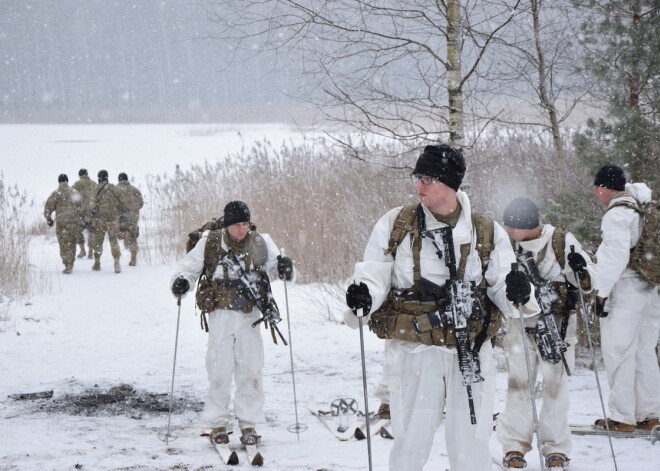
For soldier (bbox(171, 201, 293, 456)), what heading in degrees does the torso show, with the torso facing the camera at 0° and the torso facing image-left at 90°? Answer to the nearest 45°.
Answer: approximately 0°

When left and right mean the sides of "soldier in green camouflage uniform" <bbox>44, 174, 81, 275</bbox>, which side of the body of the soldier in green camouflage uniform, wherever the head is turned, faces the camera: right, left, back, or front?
back

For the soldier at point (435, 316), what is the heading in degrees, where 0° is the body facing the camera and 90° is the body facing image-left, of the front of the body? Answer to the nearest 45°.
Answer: approximately 0°

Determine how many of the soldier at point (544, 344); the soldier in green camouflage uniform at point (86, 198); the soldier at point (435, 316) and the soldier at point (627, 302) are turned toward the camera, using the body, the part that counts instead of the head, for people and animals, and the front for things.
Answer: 2

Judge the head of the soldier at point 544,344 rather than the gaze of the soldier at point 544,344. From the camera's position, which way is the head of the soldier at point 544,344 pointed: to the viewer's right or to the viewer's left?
to the viewer's left

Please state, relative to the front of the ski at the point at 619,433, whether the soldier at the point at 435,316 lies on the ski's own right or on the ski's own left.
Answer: on the ski's own left

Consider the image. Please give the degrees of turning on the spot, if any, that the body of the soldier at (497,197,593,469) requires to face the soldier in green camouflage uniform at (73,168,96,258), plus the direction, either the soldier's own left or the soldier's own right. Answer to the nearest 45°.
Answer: approximately 135° to the soldier's own right

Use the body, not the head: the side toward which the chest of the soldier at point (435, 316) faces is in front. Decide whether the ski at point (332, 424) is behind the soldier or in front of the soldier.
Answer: behind

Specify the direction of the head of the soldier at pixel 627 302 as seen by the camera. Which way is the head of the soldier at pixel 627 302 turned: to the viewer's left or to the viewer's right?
to the viewer's left

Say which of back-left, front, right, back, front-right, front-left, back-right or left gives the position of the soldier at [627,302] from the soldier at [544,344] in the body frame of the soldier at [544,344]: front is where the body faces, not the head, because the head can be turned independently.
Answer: back-left

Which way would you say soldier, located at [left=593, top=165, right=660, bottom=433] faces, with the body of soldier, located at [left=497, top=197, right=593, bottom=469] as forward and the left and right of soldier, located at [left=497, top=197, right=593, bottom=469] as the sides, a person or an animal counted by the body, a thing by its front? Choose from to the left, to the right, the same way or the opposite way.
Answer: to the right

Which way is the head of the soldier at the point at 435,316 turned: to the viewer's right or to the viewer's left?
to the viewer's left

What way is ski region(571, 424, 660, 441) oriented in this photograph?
to the viewer's left
